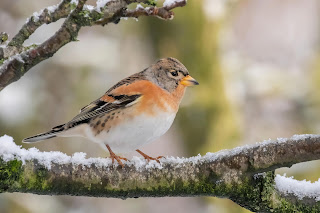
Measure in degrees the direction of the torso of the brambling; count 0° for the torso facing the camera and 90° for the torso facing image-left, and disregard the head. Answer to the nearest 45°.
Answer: approximately 270°
